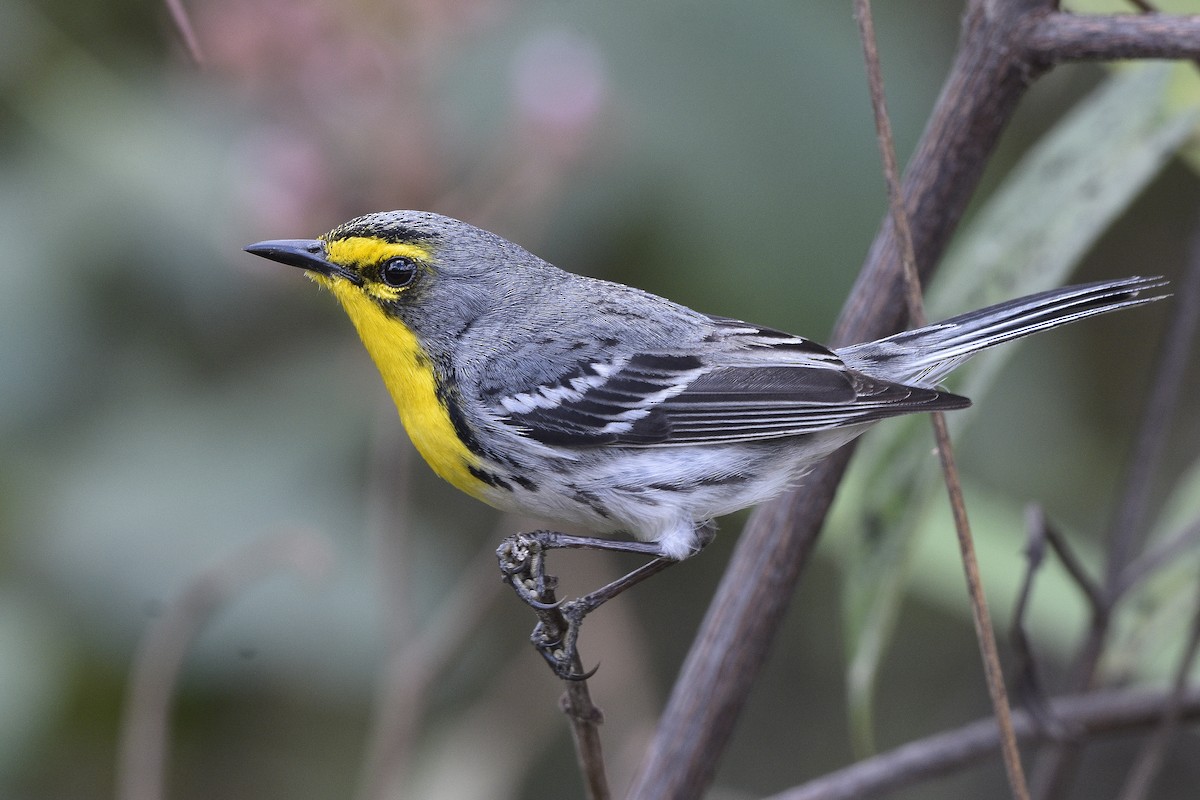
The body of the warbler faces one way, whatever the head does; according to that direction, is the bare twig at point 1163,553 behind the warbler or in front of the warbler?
behind

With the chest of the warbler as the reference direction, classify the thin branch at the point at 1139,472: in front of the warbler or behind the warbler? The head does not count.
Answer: behind

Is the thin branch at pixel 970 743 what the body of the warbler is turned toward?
no

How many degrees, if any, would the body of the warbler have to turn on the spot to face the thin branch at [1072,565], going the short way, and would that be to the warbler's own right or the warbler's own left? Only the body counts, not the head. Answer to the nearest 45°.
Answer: approximately 180°

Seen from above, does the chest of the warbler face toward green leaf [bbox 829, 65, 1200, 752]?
no

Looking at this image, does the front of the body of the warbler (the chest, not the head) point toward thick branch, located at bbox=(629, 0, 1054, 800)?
no

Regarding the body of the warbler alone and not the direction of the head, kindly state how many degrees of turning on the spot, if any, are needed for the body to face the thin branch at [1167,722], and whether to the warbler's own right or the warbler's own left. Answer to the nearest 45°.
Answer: approximately 180°

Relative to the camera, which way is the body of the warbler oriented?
to the viewer's left

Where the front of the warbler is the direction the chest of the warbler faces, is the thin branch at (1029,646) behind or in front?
behind

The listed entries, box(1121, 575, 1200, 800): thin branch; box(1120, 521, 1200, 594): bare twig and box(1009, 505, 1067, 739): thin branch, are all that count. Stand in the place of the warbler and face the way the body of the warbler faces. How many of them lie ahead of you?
0
